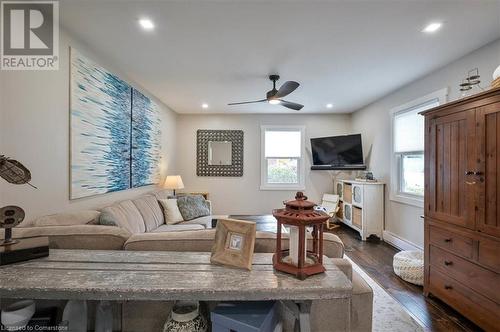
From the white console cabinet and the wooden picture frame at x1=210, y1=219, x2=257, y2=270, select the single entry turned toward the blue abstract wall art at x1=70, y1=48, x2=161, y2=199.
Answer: the white console cabinet

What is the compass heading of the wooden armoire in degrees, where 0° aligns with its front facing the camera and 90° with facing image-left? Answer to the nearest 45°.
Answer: approximately 45°

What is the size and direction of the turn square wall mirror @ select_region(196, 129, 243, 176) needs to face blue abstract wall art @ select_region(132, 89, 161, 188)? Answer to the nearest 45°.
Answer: approximately 45° to its right

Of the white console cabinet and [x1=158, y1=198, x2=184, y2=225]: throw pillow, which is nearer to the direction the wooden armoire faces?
the throw pillow

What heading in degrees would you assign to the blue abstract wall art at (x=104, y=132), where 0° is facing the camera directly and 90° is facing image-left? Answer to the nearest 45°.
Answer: approximately 315°

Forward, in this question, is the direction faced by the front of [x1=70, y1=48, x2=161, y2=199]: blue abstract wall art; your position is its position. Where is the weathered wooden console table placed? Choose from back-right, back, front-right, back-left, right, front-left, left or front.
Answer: front-right

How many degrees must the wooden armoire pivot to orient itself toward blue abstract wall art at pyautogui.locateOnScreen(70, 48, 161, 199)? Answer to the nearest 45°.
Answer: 0° — it already faces it

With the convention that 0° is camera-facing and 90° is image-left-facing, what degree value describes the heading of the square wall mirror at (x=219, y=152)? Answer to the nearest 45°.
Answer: approximately 0°

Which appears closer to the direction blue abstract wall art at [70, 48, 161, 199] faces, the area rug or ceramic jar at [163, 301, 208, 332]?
the area rug

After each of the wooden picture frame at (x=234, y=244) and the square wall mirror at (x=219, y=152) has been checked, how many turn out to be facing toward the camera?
2

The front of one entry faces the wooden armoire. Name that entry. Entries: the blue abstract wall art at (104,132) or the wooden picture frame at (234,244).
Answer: the blue abstract wall art

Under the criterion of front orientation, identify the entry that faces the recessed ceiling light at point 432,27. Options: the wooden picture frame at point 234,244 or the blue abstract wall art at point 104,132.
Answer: the blue abstract wall art

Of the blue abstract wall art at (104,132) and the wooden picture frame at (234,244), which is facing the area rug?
the blue abstract wall art

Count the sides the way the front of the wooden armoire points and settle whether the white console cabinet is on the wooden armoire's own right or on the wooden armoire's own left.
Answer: on the wooden armoire's own right
